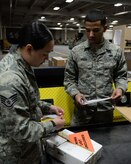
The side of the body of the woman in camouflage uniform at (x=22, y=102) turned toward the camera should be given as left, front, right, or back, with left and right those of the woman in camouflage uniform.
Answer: right

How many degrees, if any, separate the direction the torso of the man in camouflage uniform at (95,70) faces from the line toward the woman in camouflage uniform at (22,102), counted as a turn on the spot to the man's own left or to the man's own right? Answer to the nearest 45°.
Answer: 0° — they already face them

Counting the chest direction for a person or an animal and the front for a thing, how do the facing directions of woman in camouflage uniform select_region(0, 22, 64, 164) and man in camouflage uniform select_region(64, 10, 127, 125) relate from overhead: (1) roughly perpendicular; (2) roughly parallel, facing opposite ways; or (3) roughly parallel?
roughly perpendicular

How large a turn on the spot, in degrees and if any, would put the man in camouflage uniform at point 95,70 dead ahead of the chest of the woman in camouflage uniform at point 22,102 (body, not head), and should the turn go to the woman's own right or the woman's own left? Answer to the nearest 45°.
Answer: approximately 45° to the woman's own left

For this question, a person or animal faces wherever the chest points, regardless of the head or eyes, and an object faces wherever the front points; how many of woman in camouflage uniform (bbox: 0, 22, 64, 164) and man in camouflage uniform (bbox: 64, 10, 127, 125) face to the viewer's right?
1
